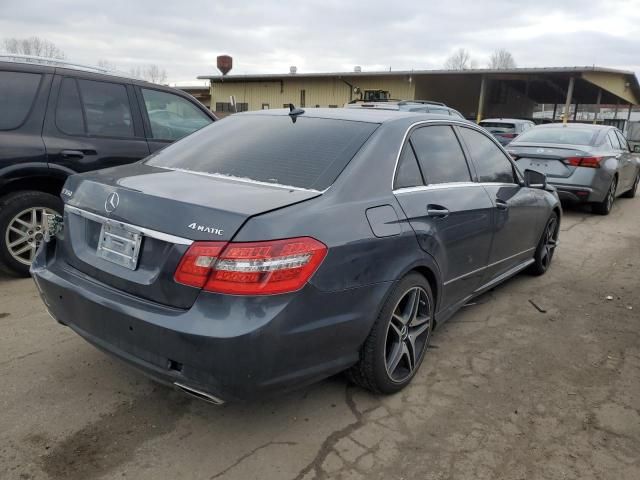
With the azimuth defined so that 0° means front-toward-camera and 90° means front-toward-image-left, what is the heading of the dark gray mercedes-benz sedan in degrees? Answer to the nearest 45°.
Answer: approximately 225°

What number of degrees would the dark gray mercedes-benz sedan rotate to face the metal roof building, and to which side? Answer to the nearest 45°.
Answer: approximately 45° to its left
